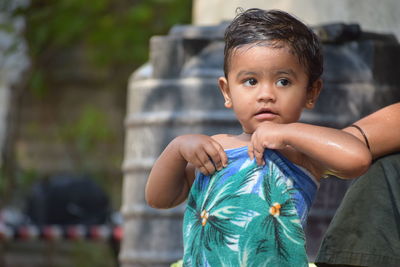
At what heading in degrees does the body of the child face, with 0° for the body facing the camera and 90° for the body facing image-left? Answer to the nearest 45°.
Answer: approximately 0°
